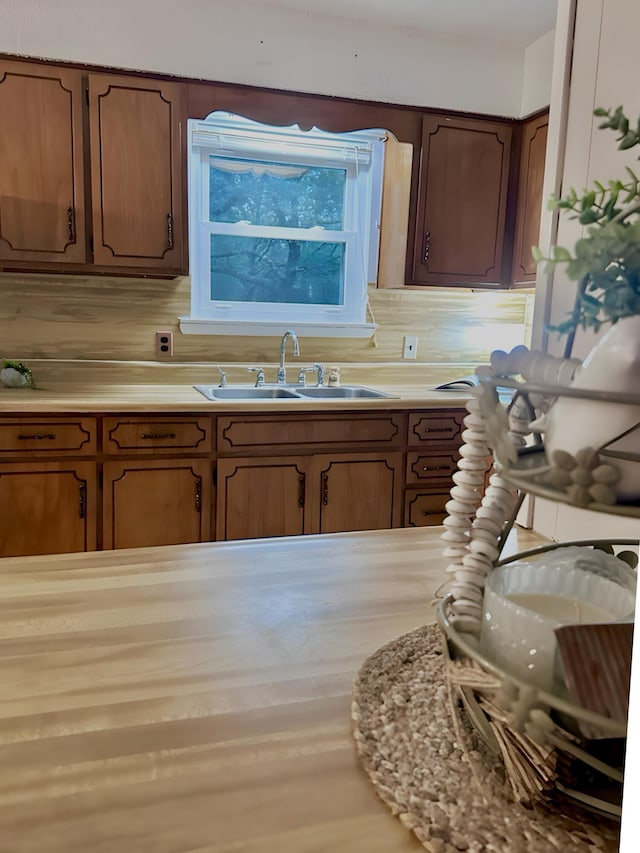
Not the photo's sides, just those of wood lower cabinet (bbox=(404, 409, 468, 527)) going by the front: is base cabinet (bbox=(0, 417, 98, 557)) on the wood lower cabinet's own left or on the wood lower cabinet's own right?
on the wood lower cabinet's own right

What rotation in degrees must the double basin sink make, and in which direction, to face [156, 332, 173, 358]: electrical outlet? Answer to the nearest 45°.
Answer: approximately 90° to its right

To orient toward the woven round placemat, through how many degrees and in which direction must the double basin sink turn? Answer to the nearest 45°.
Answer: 0° — it already faces it

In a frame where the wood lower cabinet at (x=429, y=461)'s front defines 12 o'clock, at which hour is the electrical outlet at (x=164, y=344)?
The electrical outlet is roughly at 3 o'clock from the wood lower cabinet.

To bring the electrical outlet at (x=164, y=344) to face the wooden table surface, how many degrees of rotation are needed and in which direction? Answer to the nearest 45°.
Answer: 0° — it already faces it
